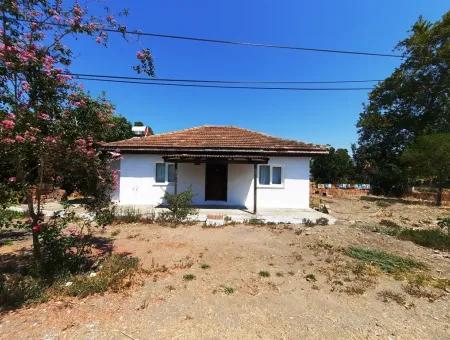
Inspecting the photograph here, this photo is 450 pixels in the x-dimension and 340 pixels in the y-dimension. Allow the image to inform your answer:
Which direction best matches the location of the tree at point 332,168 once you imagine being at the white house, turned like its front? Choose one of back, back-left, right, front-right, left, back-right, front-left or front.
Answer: back-left

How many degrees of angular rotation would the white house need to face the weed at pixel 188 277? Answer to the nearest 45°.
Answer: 0° — it already faces it

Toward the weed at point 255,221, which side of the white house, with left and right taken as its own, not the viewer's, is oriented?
front

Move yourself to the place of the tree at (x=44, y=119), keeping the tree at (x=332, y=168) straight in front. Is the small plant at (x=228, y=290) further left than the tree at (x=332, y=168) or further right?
right

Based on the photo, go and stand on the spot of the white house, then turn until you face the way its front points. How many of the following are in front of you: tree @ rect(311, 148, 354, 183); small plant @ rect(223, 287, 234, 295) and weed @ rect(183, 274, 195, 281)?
2

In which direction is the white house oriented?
toward the camera

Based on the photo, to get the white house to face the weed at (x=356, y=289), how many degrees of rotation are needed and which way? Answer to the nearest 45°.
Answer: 0° — it already faces it

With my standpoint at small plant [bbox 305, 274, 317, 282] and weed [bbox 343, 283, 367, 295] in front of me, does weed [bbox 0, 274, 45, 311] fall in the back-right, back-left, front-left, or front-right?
back-right

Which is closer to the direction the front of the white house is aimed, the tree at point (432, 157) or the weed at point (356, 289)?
the weed

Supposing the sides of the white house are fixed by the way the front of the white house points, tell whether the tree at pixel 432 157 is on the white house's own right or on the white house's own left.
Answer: on the white house's own left

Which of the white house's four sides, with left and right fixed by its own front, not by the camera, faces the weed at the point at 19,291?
front

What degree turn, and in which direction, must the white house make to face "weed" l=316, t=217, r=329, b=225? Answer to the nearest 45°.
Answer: approximately 45° to its left

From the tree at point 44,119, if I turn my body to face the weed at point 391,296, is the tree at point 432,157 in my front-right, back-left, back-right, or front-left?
front-left

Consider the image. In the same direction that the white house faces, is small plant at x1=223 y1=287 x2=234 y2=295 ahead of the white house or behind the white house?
ahead

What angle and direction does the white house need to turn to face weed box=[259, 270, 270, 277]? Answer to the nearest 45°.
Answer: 0° — it already faces it
